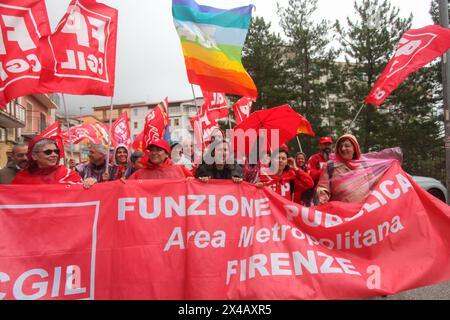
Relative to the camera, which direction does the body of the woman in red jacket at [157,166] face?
toward the camera

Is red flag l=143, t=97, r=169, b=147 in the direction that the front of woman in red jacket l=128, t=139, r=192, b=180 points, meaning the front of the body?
no

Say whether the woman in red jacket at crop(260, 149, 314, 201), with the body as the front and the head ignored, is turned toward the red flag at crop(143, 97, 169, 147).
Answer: no

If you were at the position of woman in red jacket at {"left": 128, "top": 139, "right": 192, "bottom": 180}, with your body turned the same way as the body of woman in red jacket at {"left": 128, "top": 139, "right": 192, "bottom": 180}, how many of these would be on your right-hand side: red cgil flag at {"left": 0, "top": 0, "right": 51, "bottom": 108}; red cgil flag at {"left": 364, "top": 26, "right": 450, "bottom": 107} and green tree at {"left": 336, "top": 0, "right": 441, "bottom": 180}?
1

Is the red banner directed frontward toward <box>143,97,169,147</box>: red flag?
no

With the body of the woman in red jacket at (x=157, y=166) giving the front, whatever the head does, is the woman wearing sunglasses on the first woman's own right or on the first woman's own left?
on the first woman's own right

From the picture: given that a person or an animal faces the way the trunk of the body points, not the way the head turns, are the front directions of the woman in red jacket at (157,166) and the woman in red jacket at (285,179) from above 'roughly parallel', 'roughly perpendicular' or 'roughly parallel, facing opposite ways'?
roughly parallel

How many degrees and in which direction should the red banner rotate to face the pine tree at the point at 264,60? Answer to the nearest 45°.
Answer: approximately 180°

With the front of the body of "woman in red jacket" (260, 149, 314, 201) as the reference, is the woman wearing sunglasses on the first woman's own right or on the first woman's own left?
on the first woman's own right

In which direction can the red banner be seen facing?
toward the camera

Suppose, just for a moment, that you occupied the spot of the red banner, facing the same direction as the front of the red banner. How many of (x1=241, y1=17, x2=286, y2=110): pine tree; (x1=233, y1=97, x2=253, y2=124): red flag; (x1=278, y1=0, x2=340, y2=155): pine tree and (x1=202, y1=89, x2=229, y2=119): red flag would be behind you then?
4

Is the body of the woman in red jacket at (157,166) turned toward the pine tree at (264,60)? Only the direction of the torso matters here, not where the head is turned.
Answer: no
